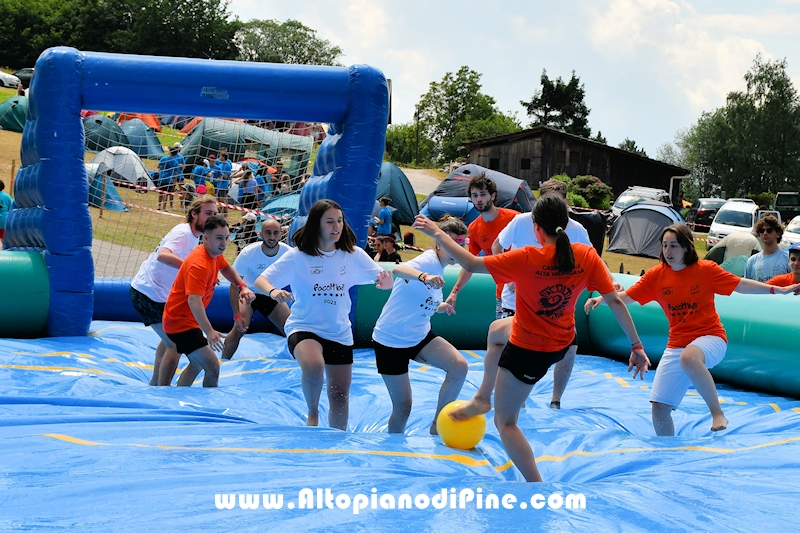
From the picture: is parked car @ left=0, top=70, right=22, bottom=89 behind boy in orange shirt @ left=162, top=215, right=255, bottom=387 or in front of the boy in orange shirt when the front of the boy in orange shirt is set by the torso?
behind

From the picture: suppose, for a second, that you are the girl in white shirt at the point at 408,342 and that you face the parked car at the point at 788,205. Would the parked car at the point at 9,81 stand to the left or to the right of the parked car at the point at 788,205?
left

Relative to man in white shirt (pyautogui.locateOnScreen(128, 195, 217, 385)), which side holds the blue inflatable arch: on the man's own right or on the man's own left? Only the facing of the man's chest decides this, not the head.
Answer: on the man's own left

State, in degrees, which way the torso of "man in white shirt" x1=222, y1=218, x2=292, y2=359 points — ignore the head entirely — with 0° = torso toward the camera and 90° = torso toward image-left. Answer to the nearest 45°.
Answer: approximately 0°

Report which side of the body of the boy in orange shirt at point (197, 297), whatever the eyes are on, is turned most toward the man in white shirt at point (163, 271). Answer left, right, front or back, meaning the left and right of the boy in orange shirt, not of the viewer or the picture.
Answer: back

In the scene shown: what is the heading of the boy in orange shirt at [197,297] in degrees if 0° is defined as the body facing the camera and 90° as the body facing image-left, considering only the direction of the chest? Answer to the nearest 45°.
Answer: approximately 315°

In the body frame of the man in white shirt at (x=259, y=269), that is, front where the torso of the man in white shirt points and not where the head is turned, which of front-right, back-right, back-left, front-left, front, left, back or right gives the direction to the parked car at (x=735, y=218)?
back-left
